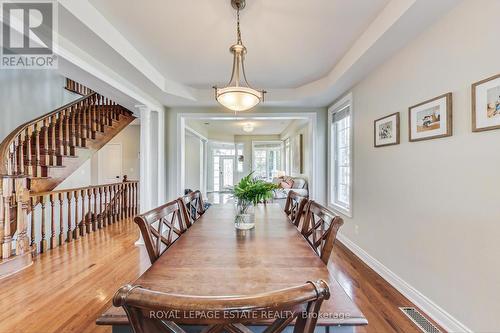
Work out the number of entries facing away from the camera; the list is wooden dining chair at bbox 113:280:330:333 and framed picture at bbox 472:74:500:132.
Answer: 1

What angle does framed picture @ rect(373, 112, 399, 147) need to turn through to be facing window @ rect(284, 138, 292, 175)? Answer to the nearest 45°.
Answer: approximately 90° to its right

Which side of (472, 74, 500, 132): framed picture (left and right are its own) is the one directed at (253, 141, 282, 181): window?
right

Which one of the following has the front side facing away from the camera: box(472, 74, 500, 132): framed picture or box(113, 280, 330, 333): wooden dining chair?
the wooden dining chair

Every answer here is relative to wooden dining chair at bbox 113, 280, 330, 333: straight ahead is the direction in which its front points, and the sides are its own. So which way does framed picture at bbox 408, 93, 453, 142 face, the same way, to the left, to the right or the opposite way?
to the left

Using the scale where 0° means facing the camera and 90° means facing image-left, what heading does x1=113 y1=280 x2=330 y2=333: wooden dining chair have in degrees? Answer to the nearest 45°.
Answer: approximately 180°

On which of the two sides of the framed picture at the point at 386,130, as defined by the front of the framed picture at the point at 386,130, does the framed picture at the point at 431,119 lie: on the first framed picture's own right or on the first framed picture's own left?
on the first framed picture's own left

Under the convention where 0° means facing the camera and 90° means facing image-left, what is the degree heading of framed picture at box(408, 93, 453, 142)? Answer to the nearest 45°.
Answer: approximately 45°
